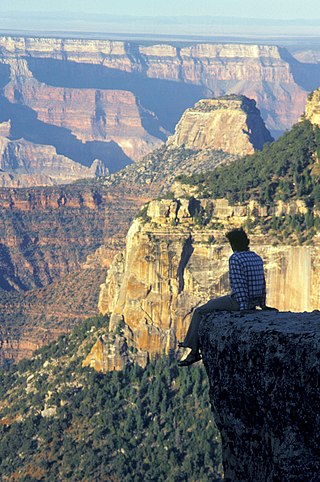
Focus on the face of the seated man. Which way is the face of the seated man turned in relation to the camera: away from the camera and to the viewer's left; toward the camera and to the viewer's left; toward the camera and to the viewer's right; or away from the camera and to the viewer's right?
away from the camera and to the viewer's left

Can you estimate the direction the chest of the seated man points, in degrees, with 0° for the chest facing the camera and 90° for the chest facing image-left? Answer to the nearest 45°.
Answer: approximately 135°
